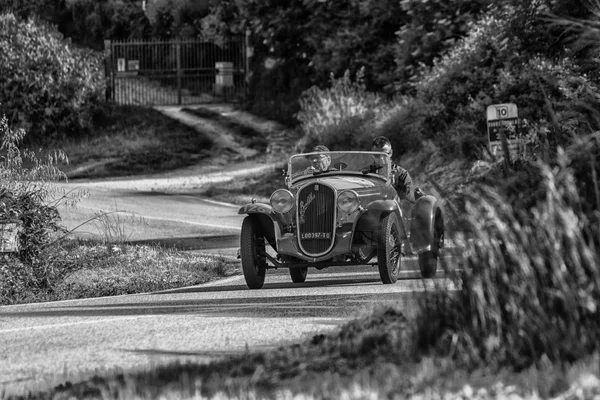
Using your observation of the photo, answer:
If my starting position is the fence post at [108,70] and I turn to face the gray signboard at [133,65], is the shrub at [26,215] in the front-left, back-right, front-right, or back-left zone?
back-right

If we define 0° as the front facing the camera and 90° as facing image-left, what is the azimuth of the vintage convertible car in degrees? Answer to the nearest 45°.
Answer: approximately 0°

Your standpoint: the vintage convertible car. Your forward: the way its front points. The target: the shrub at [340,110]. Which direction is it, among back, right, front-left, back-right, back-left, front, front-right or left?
back

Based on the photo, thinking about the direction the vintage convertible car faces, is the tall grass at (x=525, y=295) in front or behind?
in front

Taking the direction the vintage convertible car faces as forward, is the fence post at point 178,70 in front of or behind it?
behind

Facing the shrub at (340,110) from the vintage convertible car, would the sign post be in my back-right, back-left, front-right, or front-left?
front-right

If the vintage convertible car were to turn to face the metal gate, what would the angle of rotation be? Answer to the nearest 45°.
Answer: approximately 180°

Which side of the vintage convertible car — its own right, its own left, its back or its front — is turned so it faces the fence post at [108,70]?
back
